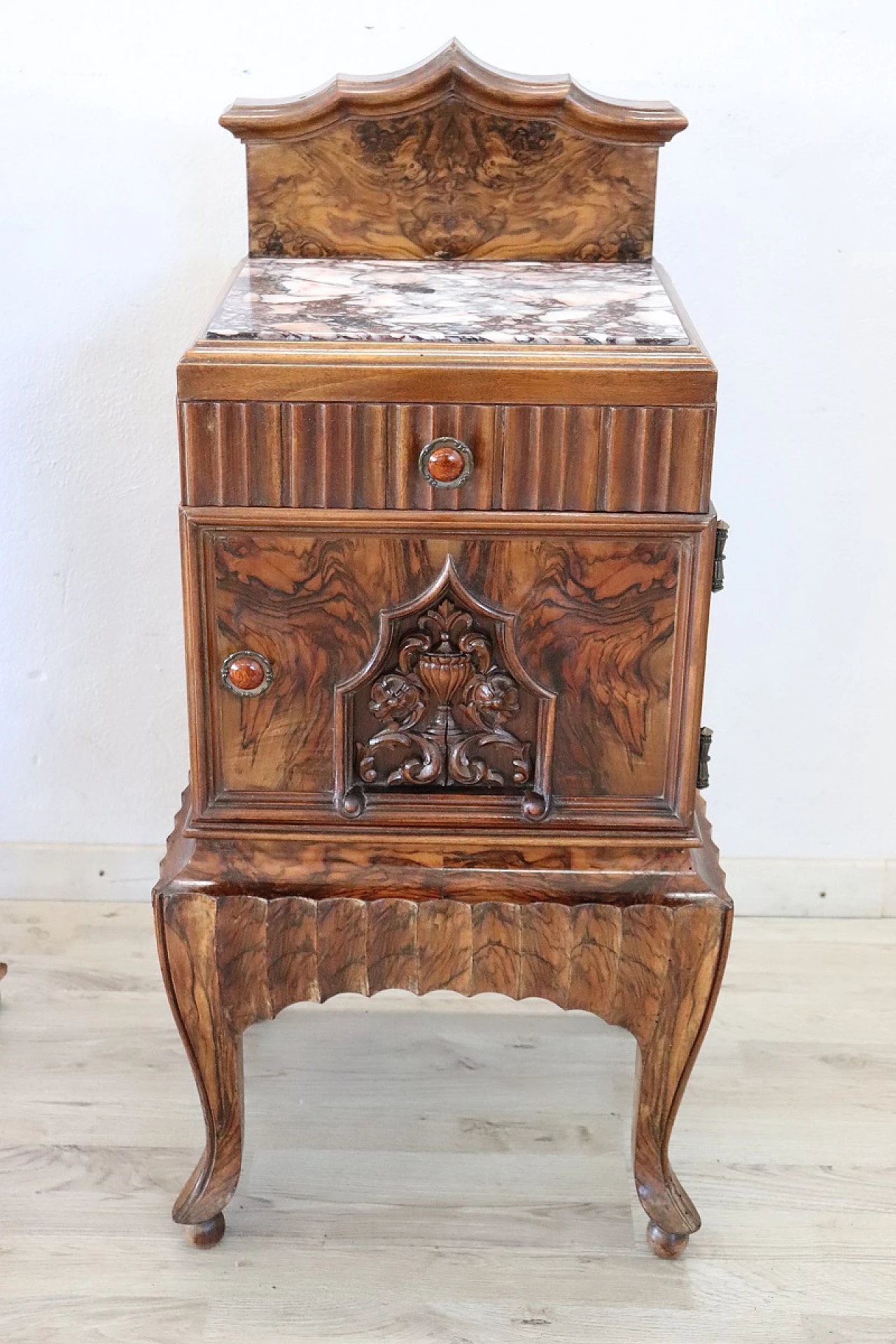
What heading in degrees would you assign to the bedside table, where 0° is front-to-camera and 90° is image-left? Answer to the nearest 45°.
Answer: approximately 0°
